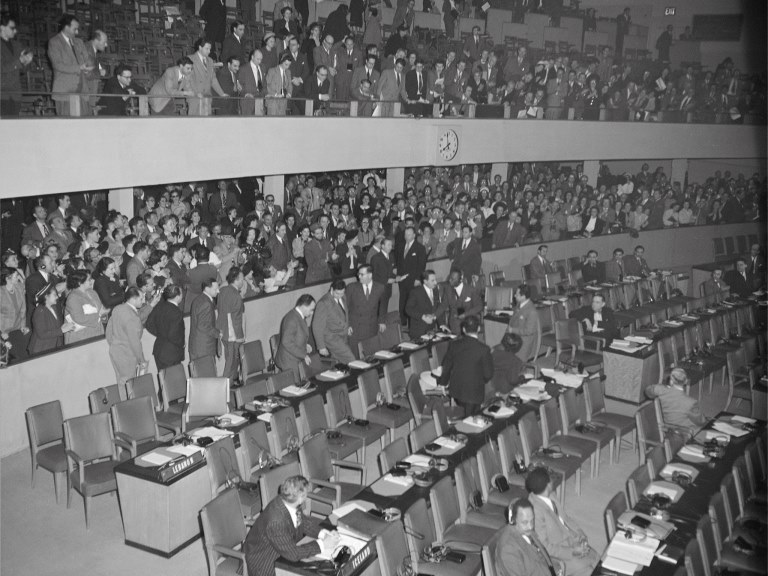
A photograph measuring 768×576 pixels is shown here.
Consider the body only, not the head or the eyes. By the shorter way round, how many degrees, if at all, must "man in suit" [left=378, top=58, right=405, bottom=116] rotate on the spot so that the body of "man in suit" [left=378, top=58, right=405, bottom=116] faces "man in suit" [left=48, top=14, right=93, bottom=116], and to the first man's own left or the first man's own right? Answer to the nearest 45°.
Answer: approximately 90° to the first man's own right

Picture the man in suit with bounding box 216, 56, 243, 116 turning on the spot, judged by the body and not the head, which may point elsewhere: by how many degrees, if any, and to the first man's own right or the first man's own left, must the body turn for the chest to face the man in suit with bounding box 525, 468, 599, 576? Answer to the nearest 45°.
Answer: approximately 45° to the first man's own right

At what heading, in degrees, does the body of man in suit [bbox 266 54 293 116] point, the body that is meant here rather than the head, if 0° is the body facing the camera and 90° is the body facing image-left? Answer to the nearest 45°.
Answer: approximately 315°

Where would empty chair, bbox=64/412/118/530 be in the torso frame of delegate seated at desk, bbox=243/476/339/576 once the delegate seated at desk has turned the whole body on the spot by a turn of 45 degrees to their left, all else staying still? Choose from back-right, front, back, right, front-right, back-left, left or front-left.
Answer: back-left

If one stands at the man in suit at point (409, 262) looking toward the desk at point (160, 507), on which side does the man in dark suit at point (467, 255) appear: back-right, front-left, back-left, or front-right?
back-left

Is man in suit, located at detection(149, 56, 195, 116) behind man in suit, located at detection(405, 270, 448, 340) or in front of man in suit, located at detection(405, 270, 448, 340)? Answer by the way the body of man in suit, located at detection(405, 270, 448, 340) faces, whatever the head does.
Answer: behind
